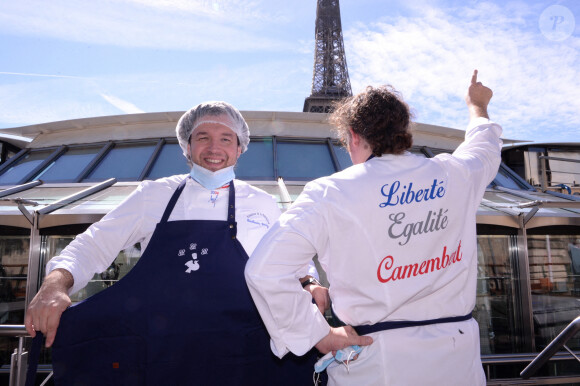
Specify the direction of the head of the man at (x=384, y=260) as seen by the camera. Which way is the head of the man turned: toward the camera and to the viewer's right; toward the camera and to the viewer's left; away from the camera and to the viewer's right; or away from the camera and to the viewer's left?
away from the camera and to the viewer's left

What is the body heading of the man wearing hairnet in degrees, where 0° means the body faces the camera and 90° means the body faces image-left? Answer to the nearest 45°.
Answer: approximately 0°

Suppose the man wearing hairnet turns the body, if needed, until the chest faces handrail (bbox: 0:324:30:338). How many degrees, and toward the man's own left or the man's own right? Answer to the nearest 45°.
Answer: approximately 135° to the man's own right

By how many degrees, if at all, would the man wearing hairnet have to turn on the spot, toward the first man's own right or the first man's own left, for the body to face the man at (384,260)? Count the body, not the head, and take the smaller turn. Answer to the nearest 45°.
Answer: approximately 45° to the first man's own left

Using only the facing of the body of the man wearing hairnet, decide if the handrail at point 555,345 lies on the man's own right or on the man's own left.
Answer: on the man's own left

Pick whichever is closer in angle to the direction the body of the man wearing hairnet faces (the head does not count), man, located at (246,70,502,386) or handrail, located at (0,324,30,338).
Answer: the man
